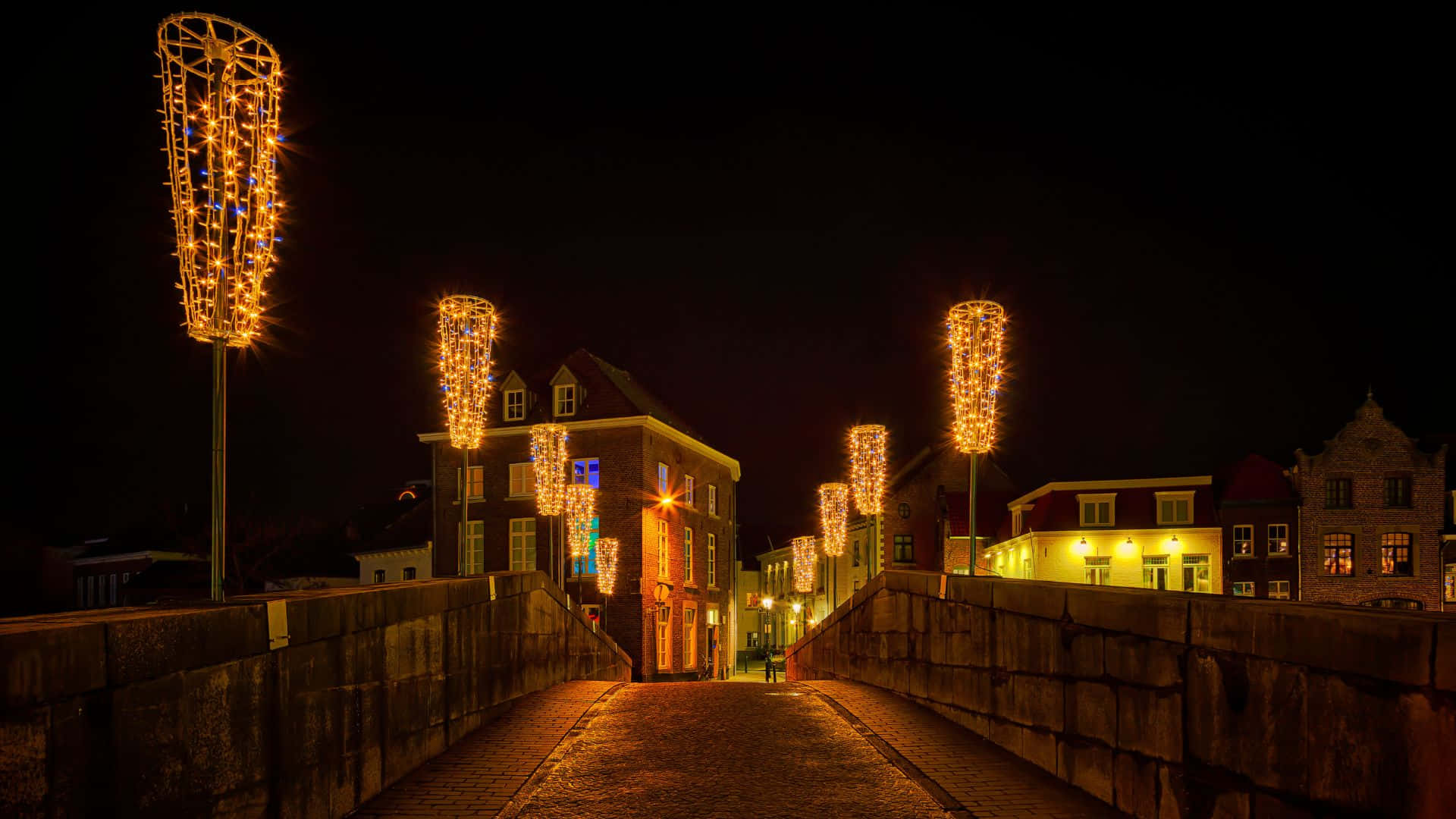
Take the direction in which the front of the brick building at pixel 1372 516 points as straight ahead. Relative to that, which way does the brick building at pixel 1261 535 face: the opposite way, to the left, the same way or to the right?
the same way

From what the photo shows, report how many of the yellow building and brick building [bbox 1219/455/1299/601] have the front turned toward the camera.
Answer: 2

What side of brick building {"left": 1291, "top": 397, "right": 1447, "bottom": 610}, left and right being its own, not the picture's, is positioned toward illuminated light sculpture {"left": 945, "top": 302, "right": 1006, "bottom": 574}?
front

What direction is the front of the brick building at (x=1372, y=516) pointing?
toward the camera

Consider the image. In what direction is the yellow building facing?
toward the camera

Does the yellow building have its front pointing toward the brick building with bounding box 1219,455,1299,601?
no

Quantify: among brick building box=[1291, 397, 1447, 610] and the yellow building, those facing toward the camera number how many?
2

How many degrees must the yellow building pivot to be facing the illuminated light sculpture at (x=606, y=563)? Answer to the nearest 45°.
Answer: approximately 45° to its right

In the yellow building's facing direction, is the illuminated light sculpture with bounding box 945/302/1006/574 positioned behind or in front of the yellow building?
in front

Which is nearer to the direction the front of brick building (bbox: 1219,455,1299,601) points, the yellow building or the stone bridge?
the stone bridge

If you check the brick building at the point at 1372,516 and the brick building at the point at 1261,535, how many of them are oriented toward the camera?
2

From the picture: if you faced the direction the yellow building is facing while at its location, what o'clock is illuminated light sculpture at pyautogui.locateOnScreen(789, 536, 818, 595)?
The illuminated light sculpture is roughly at 2 o'clock from the yellow building.

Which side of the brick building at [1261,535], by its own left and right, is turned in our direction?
front

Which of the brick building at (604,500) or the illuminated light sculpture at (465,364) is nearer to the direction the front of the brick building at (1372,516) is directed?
the illuminated light sculpture

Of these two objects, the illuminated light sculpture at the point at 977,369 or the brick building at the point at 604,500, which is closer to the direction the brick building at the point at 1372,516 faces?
the illuminated light sculpture

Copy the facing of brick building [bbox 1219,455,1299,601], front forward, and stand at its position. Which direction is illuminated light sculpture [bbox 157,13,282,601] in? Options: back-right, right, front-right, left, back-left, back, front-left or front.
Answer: front

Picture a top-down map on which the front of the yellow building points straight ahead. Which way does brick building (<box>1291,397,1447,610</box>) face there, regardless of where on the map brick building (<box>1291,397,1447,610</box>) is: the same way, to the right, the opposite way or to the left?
the same way

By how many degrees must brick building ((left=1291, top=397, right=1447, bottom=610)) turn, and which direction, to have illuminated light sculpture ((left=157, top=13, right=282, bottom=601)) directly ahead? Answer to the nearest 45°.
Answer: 0° — it already faces it

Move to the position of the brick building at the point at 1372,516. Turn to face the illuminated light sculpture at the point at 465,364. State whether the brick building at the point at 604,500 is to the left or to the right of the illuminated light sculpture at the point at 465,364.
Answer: right
